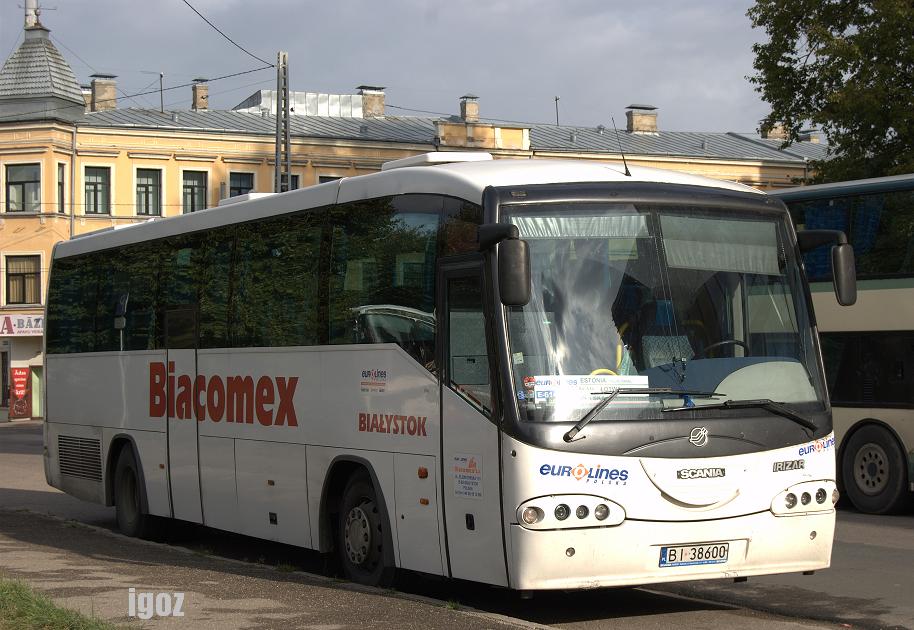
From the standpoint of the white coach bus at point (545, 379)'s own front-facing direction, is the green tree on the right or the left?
on its left

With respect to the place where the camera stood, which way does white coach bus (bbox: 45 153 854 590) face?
facing the viewer and to the right of the viewer
